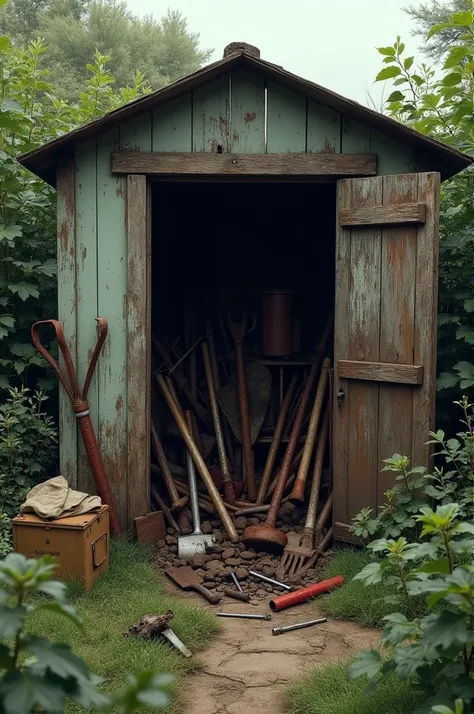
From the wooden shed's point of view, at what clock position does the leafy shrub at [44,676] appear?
The leafy shrub is roughly at 12 o'clock from the wooden shed.

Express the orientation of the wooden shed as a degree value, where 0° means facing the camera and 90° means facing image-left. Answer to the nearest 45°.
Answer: approximately 0°
